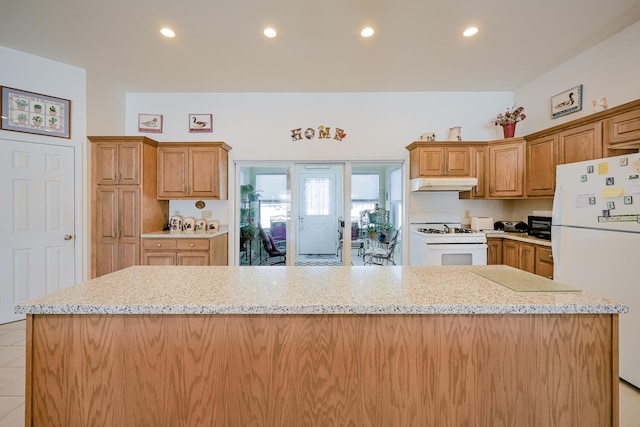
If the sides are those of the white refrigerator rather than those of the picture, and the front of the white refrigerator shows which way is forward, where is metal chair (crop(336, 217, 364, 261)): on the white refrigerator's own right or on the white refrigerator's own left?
on the white refrigerator's own right

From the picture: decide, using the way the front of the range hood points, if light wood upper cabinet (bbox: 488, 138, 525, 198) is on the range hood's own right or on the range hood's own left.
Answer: on the range hood's own left

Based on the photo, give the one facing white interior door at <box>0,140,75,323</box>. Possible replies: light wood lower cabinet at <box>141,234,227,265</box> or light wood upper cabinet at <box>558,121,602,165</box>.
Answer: the light wood upper cabinet

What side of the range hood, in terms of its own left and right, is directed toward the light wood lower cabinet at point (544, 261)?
left

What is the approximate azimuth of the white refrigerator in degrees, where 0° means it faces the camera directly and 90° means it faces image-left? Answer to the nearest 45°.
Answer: approximately 45°

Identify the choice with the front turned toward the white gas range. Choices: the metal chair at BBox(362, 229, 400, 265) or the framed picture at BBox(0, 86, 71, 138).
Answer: the framed picture

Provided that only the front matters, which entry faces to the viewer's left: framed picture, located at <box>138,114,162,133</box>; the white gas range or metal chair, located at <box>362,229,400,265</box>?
the metal chair

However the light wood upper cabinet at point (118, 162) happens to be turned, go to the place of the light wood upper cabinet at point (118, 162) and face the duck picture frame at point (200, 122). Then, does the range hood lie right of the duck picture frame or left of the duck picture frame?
right
